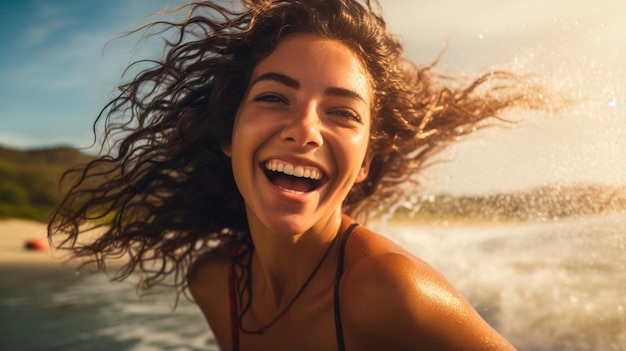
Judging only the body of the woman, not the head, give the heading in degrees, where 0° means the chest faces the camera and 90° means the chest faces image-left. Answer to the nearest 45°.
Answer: approximately 45°
